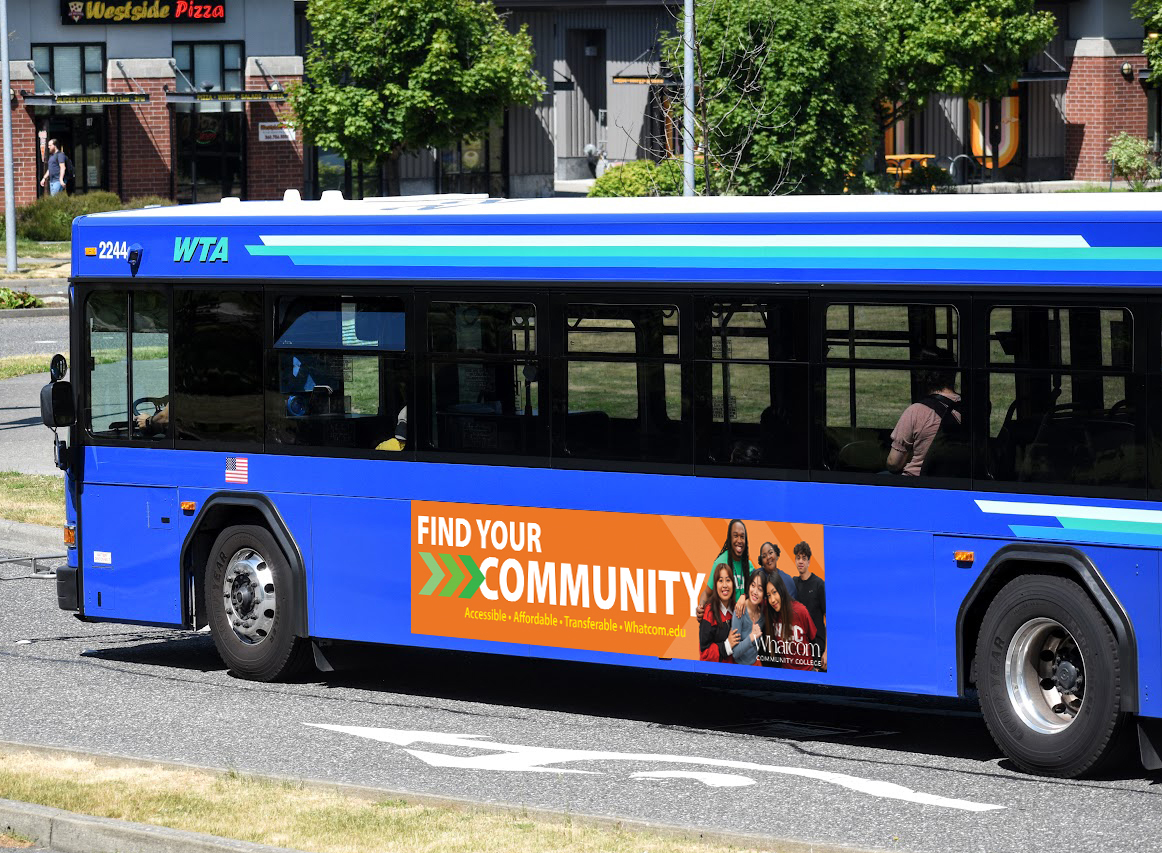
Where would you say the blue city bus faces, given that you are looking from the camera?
facing away from the viewer and to the left of the viewer

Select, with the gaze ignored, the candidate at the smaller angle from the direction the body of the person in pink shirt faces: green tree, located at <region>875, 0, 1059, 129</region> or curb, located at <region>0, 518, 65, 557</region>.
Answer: the curb

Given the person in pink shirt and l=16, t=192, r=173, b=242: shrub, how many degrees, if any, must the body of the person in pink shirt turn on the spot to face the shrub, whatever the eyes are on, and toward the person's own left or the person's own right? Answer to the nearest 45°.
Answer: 0° — they already face it

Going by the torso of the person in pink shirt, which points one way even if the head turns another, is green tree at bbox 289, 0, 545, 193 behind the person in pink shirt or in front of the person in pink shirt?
in front

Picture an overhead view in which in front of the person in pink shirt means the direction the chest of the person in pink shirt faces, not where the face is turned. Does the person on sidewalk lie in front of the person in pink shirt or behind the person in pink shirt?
in front

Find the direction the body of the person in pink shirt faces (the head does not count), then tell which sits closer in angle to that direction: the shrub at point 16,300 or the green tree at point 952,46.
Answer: the shrub

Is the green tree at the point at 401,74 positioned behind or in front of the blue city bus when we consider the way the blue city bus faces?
in front

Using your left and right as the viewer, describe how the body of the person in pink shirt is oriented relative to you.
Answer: facing away from the viewer and to the left of the viewer

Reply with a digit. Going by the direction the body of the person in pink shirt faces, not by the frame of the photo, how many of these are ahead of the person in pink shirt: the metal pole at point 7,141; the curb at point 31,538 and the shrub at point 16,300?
3

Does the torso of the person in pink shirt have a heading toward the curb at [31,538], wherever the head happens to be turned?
yes

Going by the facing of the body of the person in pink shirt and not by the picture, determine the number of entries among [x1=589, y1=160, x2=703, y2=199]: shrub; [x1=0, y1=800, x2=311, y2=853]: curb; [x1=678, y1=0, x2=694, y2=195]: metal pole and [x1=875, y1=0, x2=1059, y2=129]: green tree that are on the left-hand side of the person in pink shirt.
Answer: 1

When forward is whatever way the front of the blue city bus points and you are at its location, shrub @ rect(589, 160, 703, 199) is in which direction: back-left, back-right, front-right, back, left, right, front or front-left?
front-right

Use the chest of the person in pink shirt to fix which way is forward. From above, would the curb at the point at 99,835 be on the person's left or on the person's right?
on the person's left

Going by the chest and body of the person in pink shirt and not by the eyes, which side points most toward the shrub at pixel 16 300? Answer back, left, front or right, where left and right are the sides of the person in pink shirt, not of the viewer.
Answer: front
